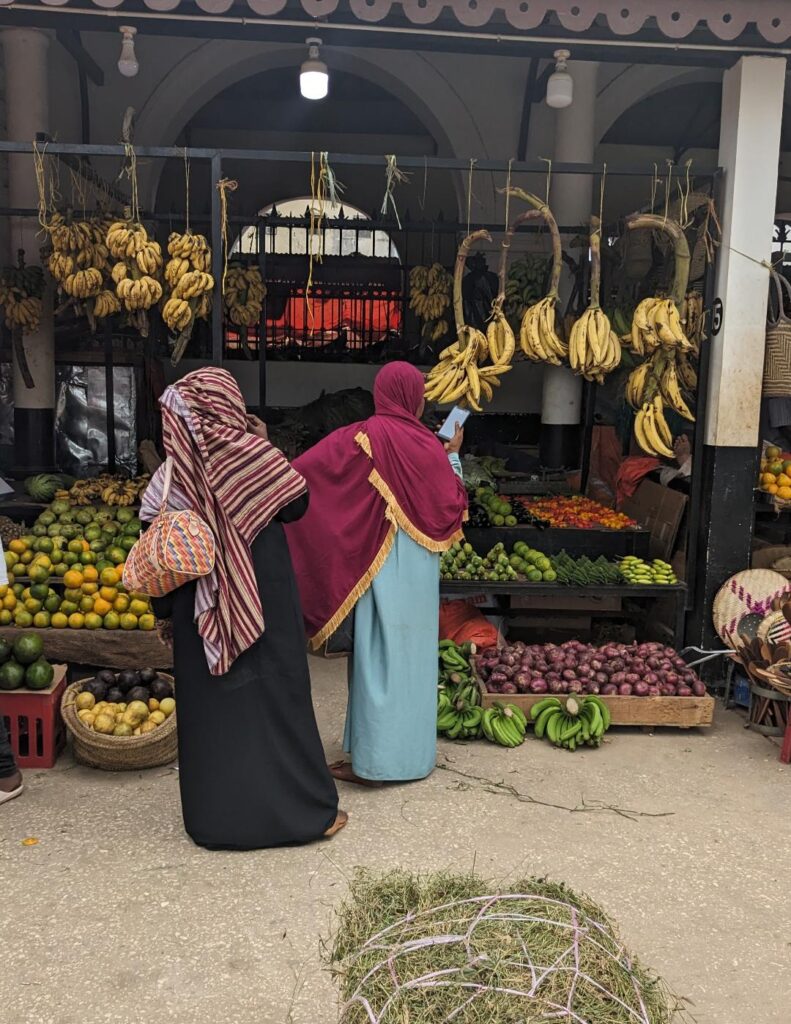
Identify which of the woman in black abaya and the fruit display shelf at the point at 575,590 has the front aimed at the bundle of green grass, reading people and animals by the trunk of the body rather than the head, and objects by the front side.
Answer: the fruit display shelf

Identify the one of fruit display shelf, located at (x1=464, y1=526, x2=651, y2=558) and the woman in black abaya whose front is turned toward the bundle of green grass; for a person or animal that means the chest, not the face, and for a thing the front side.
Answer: the fruit display shelf

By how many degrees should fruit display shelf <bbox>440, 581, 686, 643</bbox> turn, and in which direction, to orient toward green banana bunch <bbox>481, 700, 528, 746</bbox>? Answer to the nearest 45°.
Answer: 0° — it already faces it

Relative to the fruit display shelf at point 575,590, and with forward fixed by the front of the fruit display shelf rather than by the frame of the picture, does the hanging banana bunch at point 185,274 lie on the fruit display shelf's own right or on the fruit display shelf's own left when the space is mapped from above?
on the fruit display shelf's own right

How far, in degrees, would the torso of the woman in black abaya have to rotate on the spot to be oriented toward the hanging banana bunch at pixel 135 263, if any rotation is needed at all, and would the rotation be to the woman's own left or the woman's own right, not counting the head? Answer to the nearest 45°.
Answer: approximately 45° to the woman's own left

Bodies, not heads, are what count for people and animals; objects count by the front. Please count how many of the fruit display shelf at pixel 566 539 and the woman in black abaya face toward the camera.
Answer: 1

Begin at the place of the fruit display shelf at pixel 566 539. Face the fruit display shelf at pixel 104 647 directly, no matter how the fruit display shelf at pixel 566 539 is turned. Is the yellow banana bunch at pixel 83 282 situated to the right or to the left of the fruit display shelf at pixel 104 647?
right

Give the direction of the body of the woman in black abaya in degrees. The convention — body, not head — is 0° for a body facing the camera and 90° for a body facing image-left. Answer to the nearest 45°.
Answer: approximately 225°

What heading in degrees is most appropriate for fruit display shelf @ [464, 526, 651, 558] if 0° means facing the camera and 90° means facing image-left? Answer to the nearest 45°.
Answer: approximately 0°

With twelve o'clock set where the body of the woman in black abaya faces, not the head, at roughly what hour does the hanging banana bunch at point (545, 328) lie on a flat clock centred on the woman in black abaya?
The hanging banana bunch is roughly at 12 o'clock from the woman in black abaya.
